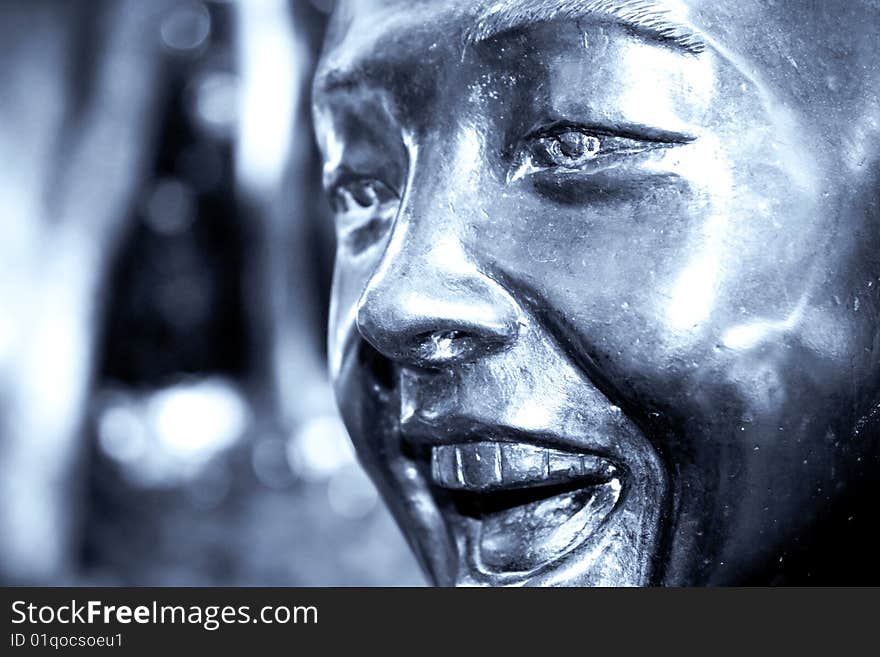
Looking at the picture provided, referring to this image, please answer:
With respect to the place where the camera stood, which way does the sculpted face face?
facing the viewer and to the left of the viewer
